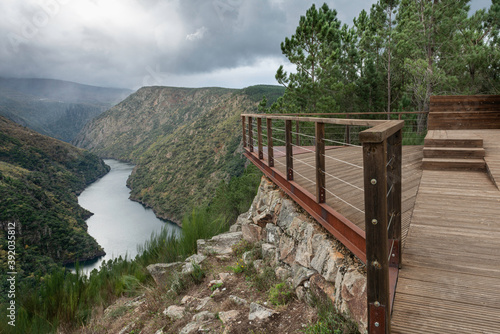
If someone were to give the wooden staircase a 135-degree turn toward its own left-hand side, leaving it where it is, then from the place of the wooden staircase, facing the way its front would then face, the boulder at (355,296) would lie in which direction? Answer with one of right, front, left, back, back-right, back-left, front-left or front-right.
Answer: back-right

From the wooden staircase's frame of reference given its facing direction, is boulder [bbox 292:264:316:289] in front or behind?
in front

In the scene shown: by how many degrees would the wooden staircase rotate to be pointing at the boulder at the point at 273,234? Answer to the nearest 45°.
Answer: approximately 45° to its right

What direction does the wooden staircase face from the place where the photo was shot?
facing the viewer

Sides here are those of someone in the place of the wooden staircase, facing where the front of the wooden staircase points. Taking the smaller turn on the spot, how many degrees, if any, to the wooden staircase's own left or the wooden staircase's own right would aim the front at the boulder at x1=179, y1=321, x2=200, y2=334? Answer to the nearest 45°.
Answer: approximately 45° to the wooden staircase's own right

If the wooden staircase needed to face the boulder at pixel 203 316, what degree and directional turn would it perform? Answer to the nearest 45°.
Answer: approximately 45° to its right

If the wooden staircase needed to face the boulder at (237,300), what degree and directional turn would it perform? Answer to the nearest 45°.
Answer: approximately 45° to its right

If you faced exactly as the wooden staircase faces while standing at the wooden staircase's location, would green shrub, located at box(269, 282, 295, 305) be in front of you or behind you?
in front

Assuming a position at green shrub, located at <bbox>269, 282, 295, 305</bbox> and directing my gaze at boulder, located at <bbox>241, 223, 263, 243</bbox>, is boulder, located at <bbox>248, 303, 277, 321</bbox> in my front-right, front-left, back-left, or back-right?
back-left

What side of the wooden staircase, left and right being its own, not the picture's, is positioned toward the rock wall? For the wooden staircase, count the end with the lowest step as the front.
front

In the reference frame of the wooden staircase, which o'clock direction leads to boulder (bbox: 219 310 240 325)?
The boulder is roughly at 1 o'clock from the wooden staircase.

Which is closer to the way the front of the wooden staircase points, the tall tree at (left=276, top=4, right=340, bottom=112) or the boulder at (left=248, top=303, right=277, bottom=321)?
the boulder

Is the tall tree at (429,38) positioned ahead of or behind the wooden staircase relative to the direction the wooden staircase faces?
behind

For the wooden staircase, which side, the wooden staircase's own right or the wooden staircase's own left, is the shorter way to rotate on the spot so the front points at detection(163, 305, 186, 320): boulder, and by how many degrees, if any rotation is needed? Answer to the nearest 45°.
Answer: approximately 45° to the wooden staircase's own right

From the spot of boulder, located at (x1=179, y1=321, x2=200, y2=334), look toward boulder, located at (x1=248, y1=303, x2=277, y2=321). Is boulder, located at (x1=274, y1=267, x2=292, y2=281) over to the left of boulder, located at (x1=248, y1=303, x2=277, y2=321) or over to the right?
left
